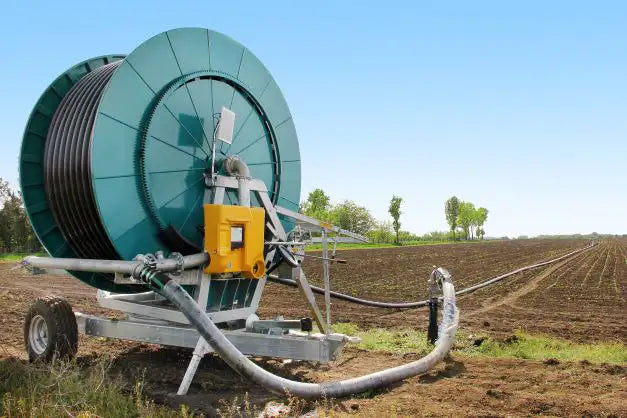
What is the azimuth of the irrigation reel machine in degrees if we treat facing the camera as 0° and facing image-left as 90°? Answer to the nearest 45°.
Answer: approximately 315°

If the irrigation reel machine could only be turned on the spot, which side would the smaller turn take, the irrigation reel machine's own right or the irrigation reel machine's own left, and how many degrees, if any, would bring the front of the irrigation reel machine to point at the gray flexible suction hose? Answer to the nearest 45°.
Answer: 0° — it already faces it
